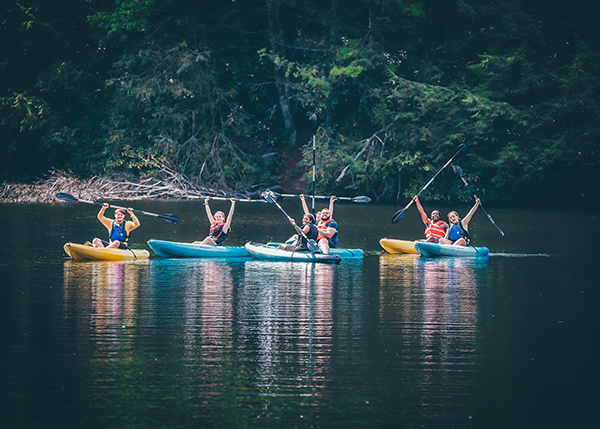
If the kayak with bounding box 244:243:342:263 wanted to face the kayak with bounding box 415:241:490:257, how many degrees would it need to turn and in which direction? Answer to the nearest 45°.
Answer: approximately 135° to its right

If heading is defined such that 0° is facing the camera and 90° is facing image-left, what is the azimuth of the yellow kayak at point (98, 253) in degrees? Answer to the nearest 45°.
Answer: approximately 45°

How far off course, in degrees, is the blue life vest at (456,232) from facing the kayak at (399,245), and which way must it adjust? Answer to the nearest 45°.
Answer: approximately 45° to its right

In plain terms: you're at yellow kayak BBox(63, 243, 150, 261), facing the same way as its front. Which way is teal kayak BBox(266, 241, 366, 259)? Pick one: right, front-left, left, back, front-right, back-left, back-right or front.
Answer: back-left

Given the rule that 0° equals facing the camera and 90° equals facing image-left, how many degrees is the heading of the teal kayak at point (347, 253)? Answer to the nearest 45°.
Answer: approximately 90°

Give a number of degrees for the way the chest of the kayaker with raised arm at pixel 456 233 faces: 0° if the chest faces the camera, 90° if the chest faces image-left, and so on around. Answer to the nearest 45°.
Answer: approximately 45°

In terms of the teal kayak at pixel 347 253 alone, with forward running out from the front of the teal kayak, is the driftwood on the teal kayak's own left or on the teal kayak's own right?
on the teal kayak's own right

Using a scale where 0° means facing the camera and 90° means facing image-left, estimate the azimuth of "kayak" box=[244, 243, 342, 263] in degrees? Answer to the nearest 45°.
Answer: approximately 90°

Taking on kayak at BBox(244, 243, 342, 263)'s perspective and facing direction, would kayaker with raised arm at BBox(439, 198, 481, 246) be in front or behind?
behind
